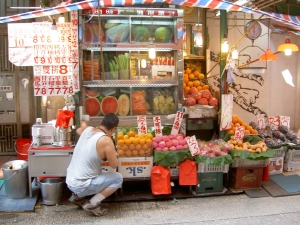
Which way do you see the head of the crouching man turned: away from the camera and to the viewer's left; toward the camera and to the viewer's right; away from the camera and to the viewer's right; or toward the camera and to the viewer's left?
away from the camera and to the viewer's right

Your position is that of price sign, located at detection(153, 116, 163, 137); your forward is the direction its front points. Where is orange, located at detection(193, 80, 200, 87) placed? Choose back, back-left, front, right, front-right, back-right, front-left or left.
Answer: back-left

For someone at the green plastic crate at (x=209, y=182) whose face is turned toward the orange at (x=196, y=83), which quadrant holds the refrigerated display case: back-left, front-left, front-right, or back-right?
front-left

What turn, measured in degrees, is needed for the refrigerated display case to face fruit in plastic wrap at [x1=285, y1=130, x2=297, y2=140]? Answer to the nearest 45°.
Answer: approximately 90° to its left

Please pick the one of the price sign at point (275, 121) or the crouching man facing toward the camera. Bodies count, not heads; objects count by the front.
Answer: the price sign

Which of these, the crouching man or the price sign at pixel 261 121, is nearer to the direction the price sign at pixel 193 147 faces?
the crouching man

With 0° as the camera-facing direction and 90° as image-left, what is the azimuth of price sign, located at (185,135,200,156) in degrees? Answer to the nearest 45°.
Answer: approximately 0°

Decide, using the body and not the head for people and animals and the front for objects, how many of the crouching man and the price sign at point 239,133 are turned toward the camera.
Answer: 1

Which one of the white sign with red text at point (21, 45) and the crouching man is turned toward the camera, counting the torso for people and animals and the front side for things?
the white sign with red text

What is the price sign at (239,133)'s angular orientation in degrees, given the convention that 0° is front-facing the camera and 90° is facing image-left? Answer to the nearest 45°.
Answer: approximately 0°

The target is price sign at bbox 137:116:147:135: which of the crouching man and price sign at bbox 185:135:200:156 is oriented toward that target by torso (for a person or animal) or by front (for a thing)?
the crouching man

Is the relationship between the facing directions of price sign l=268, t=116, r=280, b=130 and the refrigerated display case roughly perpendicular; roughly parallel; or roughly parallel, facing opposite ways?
roughly parallel

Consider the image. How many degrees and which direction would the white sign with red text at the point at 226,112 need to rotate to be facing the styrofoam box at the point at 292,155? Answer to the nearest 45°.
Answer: approximately 135° to its left

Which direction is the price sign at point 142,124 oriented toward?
toward the camera

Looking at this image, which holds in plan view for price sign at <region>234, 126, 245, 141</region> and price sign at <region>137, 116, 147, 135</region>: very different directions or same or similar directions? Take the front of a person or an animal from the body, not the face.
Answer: same or similar directions

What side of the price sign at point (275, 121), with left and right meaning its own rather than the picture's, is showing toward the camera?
front

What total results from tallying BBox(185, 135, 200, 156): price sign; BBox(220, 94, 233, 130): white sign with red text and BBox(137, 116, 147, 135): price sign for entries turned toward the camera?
3

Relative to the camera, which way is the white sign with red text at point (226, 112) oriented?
toward the camera
